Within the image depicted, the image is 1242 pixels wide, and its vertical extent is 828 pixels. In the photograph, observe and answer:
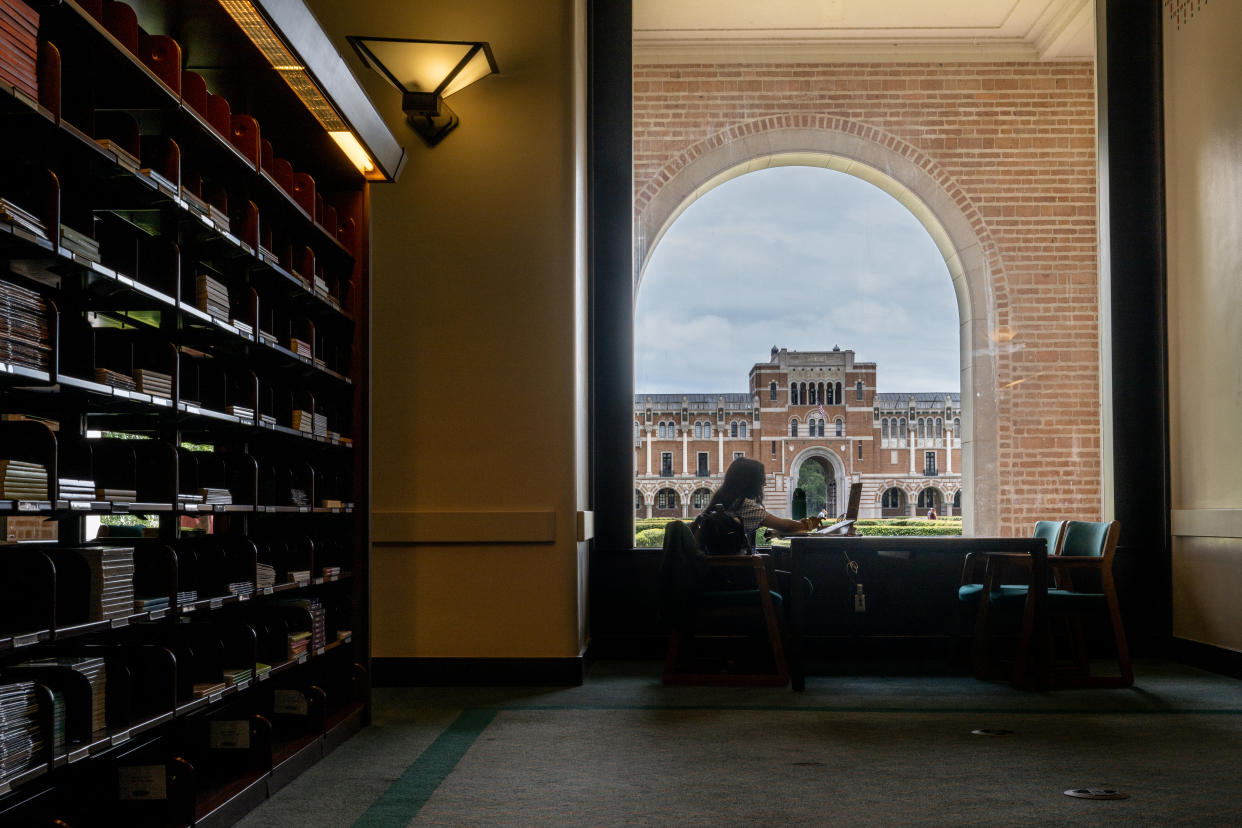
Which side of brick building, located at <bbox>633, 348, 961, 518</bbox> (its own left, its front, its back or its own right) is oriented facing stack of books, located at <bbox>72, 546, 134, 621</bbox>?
front

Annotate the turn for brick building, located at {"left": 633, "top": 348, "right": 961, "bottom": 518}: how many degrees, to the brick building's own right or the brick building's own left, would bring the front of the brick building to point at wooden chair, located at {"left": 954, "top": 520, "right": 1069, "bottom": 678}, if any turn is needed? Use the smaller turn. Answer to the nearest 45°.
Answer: approximately 45° to the brick building's own left

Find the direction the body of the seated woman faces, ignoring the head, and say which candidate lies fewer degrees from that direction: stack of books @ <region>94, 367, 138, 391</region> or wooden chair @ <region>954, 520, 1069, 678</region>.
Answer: the wooden chair

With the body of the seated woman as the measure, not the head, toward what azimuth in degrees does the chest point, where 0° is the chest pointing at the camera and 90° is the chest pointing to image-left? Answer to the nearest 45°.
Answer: approximately 270°

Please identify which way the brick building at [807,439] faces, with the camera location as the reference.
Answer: facing the viewer

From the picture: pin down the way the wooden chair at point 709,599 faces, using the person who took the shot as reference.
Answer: facing to the right of the viewer

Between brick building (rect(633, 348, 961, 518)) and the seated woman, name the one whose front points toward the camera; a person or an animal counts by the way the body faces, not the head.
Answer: the brick building
